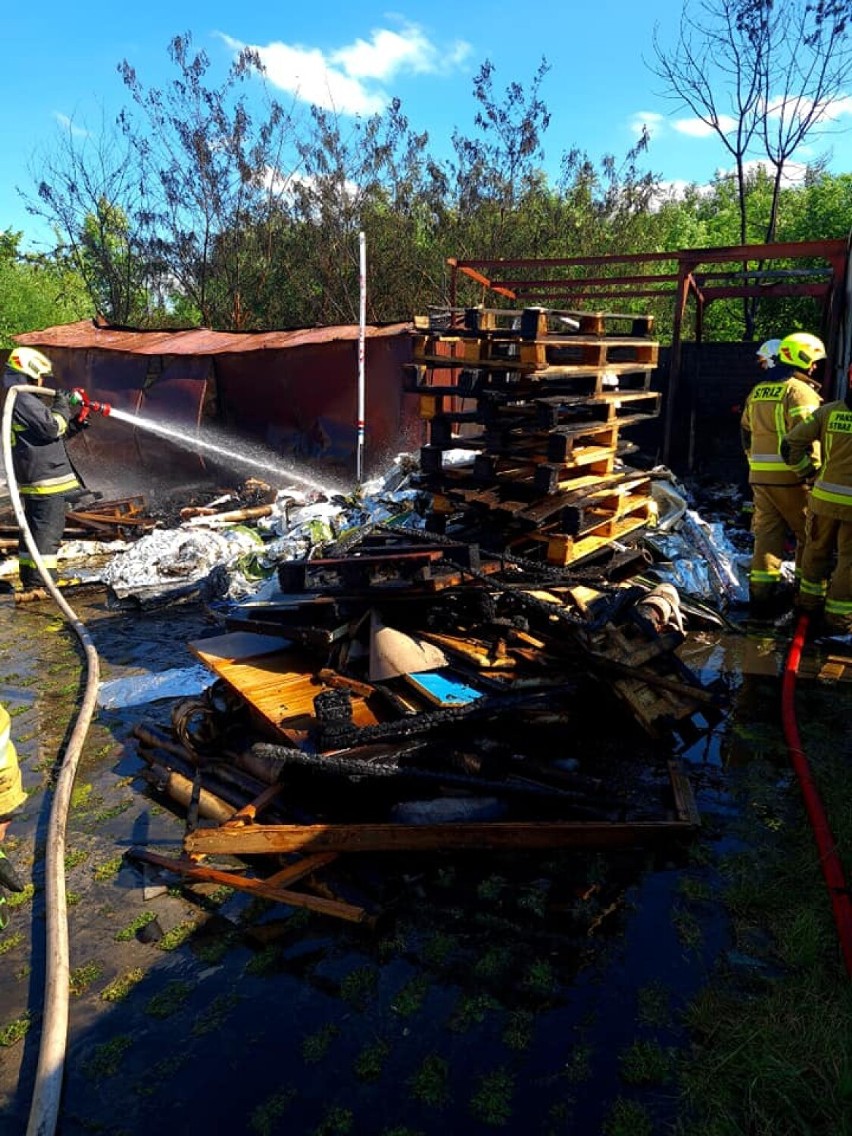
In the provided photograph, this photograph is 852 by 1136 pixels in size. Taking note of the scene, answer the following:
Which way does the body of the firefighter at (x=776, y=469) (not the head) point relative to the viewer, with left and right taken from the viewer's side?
facing away from the viewer and to the right of the viewer

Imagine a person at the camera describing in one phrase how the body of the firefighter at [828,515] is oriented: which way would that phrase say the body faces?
away from the camera

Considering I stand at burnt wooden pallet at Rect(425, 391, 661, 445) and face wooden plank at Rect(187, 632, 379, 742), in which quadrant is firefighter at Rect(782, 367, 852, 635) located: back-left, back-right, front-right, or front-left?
back-left

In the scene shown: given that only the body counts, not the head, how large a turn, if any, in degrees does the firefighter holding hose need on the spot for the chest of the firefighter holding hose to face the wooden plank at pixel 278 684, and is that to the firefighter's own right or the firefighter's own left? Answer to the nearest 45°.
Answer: approximately 90° to the firefighter's own right

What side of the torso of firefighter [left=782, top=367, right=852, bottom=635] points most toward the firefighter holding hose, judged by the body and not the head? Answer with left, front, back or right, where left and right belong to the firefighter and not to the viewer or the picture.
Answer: left

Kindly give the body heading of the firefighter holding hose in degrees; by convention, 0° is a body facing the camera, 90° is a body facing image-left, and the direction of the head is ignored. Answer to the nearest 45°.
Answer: approximately 270°

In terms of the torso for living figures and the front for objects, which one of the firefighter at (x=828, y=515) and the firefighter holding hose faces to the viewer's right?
the firefighter holding hose

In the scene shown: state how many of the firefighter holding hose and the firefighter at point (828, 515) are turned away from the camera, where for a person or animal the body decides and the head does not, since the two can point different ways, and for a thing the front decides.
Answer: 1
